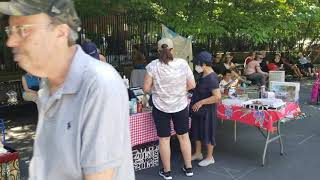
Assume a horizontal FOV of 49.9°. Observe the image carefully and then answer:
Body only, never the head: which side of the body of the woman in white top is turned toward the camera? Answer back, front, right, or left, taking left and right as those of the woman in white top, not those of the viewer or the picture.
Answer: back

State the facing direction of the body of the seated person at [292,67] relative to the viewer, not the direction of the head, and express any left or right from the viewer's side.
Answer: facing the viewer and to the right of the viewer

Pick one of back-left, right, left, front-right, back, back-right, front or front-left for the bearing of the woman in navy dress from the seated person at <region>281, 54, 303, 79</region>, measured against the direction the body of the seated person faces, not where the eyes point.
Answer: front-right

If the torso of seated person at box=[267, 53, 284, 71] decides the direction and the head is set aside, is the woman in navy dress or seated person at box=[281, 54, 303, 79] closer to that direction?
the woman in navy dress

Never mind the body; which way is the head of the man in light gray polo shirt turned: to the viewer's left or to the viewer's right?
to the viewer's left

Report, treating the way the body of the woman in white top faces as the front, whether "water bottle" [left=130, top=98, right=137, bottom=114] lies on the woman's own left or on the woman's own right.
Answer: on the woman's own left

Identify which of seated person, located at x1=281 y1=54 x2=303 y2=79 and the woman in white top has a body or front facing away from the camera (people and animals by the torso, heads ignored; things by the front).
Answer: the woman in white top

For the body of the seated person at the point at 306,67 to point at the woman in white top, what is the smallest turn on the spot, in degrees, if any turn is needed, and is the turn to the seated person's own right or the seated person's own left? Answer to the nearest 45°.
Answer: approximately 45° to the seated person's own right

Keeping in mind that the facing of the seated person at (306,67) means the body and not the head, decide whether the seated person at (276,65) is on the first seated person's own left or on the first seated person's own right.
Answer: on the first seated person's own right

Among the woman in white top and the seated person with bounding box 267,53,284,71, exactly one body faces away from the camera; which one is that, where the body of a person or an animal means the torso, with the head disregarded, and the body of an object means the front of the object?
the woman in white top

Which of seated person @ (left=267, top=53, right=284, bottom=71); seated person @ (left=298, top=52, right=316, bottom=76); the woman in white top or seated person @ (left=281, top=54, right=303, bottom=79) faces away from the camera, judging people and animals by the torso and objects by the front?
the woman in white top

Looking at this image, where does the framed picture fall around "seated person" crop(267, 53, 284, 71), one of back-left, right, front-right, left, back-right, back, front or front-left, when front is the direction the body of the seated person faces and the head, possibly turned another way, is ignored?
front-left

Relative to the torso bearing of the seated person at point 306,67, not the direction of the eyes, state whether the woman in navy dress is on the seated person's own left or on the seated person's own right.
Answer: on the seated person's own right

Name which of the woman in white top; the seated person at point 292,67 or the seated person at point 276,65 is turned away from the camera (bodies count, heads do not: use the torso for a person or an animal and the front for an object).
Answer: the woman in white top

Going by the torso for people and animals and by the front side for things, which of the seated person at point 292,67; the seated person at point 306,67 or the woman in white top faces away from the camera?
the woman in white top
